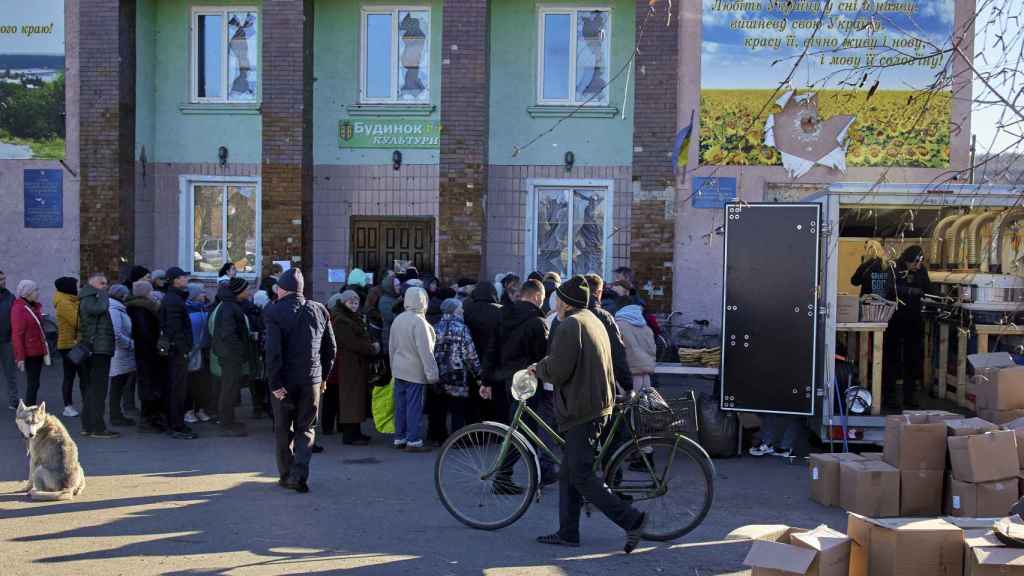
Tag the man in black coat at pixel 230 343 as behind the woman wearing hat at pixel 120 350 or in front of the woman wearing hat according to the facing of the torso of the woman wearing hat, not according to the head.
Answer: in front

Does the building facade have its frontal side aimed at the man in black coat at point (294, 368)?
yes

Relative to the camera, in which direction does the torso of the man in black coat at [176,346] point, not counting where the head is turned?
to the viewer's right

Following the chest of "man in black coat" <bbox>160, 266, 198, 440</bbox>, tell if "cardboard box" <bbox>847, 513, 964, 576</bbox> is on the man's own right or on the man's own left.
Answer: on the man's own right

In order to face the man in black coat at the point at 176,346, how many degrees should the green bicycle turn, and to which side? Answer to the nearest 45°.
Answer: approximately 45° to its right

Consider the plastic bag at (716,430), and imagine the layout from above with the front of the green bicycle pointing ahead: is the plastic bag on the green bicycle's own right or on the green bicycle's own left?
on the green bicycle's own right

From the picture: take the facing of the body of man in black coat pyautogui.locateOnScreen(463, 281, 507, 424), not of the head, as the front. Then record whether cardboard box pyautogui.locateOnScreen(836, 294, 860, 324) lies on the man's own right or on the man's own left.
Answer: on the man's own right

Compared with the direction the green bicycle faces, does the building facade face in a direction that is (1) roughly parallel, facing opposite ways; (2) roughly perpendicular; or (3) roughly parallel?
roughly perpendicular

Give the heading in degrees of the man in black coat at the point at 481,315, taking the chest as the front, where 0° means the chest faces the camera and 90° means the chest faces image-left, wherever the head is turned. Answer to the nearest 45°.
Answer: approximately 180°

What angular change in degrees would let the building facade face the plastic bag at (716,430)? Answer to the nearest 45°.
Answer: approximately 45° to its left

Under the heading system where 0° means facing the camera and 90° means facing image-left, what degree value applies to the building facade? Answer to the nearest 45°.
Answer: approximately 0°

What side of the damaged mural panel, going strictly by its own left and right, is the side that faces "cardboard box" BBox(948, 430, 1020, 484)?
front

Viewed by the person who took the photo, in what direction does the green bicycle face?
facing to the left of the viewer

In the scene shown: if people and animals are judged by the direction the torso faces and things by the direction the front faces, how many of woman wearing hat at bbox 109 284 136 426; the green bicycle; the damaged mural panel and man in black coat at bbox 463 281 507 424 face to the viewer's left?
1

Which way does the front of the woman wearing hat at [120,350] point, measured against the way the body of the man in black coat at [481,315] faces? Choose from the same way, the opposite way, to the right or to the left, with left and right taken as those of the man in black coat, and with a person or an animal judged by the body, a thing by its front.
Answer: to the right
